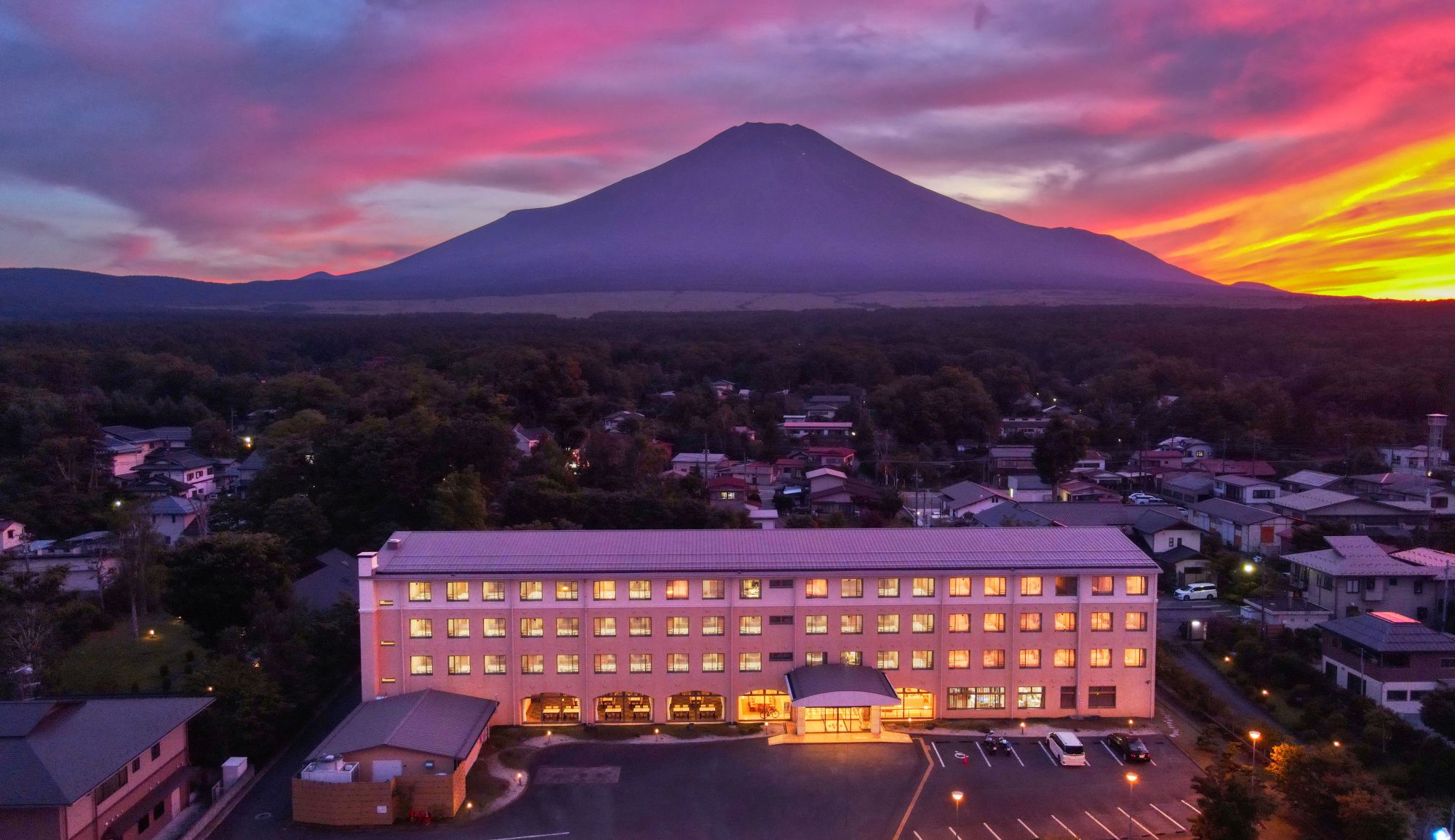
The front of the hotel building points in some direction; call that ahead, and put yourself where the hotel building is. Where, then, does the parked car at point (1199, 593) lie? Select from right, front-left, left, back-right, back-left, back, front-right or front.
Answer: back-left

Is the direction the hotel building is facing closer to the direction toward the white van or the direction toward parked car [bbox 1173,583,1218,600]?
the white van

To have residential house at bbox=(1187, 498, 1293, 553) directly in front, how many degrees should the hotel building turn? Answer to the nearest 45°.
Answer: approximately 135° to its left

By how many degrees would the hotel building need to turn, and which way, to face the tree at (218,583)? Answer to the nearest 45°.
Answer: approximately 90° to its right

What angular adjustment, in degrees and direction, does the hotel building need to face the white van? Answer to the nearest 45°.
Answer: approximately 90° to its left

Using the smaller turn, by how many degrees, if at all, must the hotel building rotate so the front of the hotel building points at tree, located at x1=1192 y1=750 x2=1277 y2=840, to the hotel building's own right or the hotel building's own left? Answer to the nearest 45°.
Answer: approximately 45° to the hotel building's own left

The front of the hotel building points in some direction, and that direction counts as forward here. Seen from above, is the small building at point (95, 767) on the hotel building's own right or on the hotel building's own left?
on the hotel building's own right

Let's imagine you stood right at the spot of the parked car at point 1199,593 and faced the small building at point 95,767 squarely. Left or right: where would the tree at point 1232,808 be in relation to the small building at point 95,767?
left

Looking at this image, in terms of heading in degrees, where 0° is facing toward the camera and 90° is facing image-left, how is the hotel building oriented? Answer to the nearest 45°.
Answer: approximately 0°

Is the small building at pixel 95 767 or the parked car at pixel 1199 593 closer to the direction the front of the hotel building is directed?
the small building

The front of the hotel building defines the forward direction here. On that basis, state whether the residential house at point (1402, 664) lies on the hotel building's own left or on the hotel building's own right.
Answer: on the hotel building's own left

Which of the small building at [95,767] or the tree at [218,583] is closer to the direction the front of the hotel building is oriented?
the small building
